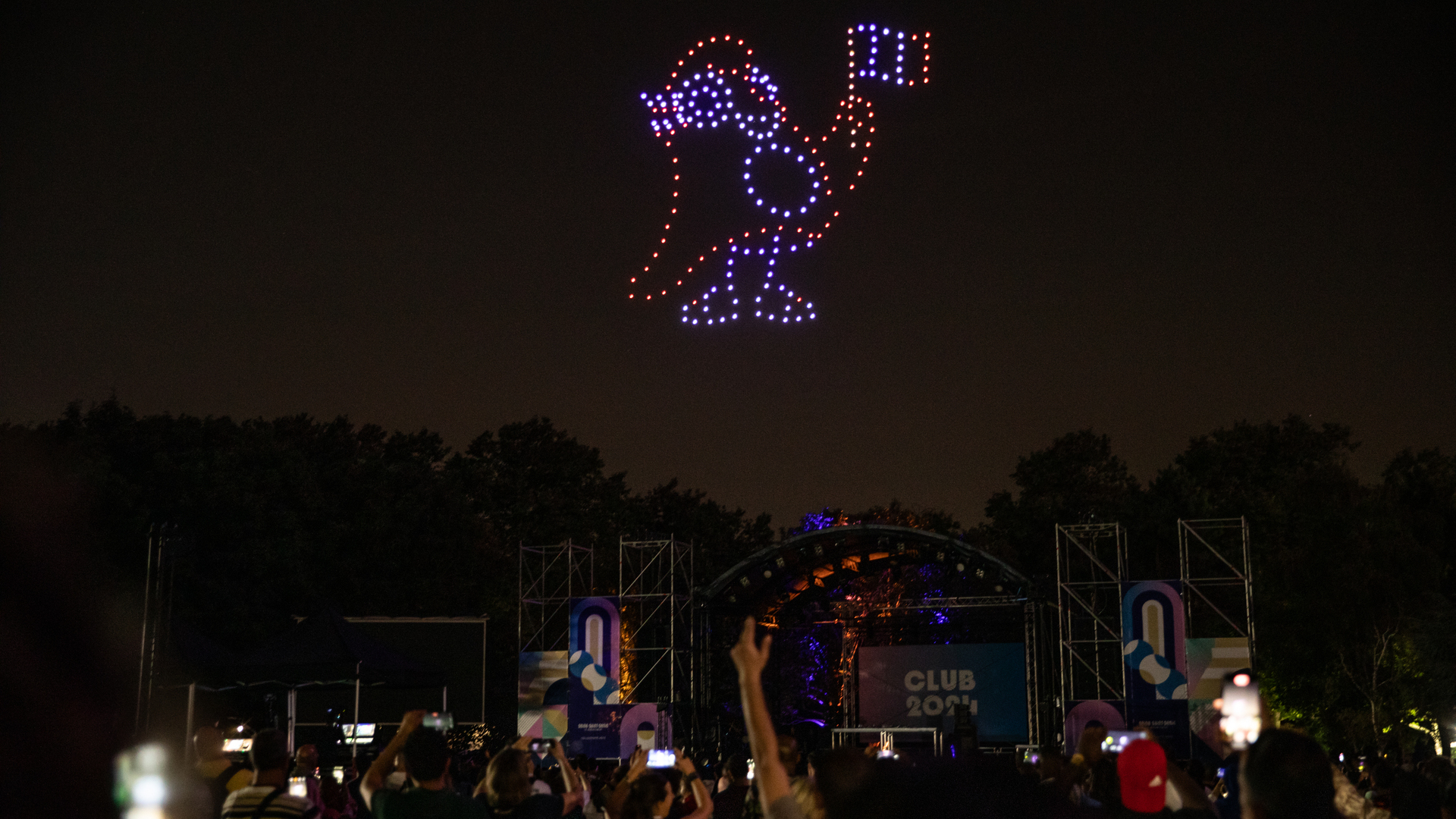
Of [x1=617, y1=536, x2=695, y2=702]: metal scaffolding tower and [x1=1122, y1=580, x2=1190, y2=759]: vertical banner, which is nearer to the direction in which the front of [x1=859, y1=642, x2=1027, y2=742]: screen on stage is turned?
the vertical banner

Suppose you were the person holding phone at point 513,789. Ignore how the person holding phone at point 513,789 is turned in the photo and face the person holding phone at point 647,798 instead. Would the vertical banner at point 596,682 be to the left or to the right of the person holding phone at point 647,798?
left

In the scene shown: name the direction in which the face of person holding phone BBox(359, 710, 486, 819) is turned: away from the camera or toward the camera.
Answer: away from the camera

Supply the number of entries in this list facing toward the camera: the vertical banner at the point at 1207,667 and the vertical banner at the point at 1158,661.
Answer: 2

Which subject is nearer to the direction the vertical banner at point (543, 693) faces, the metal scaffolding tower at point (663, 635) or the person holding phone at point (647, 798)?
the person holding phone

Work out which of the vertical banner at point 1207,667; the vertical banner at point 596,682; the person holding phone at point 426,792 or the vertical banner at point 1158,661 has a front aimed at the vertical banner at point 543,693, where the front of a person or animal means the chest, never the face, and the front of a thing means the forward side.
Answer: the person holding phone

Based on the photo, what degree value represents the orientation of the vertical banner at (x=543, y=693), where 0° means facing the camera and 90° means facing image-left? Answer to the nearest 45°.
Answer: approximately 0°

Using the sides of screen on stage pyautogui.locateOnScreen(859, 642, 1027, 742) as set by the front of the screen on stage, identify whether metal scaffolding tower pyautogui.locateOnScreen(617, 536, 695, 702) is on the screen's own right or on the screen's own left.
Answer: on the screen's own right

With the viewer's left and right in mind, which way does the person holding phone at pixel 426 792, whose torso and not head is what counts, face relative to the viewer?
facing away from the viewer

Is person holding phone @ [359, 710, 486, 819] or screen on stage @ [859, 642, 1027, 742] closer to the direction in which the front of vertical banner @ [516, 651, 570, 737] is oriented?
the person holding phone
